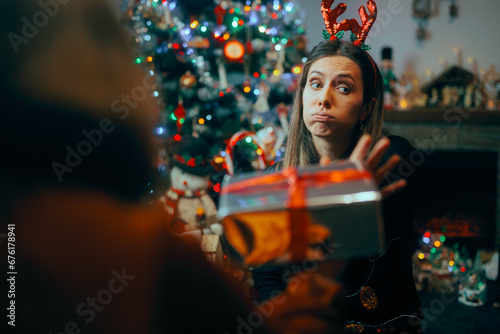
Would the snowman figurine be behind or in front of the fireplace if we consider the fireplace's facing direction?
in front

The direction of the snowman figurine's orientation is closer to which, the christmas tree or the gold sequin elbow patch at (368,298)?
the gold sequin elbow patch

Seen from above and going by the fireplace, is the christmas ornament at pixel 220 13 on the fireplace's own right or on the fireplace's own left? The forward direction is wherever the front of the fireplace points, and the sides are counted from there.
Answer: on the fireplace's own right

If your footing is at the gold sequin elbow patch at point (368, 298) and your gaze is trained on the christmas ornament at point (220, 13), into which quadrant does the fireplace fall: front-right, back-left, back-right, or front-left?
front-right

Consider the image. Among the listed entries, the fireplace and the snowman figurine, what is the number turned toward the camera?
2

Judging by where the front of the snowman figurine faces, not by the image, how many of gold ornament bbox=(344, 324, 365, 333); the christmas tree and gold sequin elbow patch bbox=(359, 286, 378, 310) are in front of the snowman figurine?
2

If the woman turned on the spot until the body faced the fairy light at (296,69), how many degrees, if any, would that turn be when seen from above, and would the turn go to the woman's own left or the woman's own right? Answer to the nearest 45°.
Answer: approximately 135° to the woman's own right

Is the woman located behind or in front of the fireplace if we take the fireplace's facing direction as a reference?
in front

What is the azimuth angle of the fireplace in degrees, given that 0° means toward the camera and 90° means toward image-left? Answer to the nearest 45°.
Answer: approximately 0°

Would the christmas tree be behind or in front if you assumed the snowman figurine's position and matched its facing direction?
behind

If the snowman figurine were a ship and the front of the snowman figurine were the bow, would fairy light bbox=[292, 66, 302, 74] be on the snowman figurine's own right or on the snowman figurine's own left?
on the snowman figurine's own left

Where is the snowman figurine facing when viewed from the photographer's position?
facing the viewer

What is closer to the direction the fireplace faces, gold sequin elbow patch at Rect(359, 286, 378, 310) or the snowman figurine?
the gold sequin elbow patch

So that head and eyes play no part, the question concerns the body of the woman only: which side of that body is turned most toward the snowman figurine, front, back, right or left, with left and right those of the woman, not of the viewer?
right

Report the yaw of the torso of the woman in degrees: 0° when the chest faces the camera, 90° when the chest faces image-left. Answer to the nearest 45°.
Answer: approximately 45°
